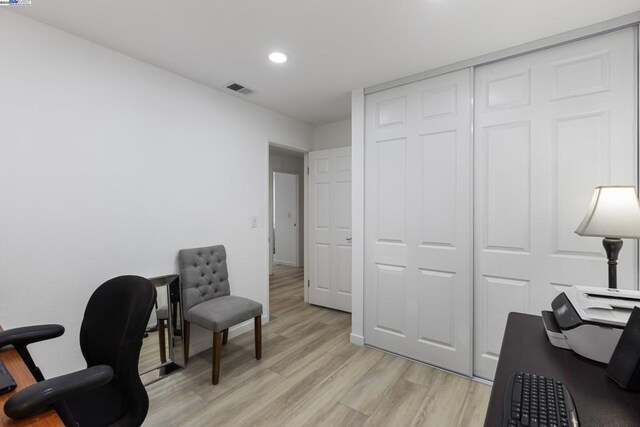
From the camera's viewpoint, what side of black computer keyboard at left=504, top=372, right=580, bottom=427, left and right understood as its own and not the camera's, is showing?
left

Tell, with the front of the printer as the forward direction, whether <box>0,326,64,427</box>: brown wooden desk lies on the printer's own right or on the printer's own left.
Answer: on the printer's own left

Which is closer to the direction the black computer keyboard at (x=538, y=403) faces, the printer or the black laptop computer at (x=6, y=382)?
the black laptop computer

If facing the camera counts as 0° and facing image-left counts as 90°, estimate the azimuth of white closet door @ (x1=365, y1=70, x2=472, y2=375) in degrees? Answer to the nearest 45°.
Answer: approximately 45°

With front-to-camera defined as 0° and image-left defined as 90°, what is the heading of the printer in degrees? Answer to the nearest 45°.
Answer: approximately 90°

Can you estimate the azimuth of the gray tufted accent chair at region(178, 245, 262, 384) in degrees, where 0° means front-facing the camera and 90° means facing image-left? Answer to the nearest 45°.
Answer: approximately 315°

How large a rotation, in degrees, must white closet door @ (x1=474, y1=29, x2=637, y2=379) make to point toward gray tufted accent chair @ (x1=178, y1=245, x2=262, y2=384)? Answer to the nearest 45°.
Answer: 0° — it already faces it

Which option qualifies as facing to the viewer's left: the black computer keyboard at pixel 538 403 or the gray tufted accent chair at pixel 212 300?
the black computer keyboard

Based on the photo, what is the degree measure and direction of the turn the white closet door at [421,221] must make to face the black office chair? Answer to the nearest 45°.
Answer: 0° — it already faces it
